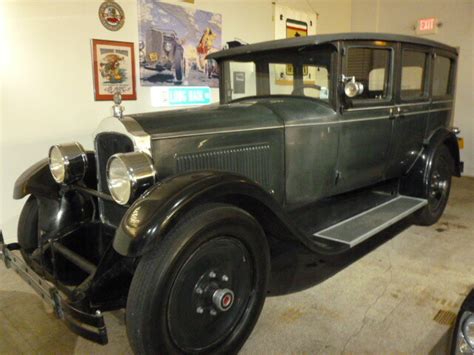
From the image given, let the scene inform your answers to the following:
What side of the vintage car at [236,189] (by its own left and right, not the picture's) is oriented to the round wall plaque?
right

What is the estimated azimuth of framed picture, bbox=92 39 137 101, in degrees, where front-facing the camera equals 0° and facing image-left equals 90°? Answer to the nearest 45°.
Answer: approximately 315°

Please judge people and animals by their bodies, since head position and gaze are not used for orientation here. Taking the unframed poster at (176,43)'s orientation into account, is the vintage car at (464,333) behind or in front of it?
in front

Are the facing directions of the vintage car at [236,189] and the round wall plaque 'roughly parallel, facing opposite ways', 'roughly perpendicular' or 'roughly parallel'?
roughly perpendicular

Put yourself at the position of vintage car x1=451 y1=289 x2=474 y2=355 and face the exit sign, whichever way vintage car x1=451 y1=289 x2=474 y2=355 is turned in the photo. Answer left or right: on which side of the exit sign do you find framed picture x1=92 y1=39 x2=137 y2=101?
left

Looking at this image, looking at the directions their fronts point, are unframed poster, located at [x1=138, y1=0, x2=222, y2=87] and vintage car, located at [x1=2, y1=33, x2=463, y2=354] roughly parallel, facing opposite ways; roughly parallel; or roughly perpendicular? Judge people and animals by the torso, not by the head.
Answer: roughly perpendicular

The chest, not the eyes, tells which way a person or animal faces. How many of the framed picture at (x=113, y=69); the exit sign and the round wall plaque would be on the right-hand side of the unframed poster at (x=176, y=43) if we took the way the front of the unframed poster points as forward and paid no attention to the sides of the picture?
2

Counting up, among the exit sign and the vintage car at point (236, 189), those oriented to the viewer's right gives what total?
0

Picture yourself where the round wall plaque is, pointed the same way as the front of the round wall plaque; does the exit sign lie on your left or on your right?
on your left
